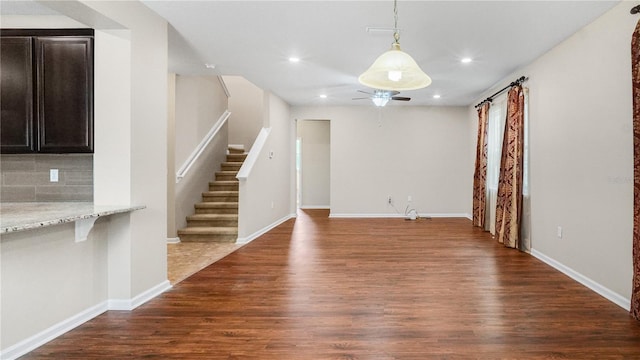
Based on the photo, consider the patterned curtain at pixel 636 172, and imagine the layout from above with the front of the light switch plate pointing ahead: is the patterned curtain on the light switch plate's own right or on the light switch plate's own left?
on the light switch plate's own left

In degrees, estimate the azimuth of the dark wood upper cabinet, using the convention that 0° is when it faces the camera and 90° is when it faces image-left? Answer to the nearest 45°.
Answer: approximately 0°

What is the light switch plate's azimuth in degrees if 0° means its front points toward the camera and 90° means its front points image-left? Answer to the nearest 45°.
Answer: approximately 0°

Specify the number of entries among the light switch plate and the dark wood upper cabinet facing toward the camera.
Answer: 2

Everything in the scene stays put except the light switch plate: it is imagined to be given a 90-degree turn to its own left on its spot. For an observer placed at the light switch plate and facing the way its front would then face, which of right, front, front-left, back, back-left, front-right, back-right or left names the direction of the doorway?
front-left

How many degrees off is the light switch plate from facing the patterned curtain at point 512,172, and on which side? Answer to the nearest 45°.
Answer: approximately 90° to its left

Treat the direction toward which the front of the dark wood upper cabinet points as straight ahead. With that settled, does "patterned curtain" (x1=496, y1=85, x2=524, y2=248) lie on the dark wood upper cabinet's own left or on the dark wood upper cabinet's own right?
on the dark wood upper cabinet's own left

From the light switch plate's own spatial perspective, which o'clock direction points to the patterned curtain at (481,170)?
The patterned curtain is roughly at 9 o'clock from the light switch plate.
